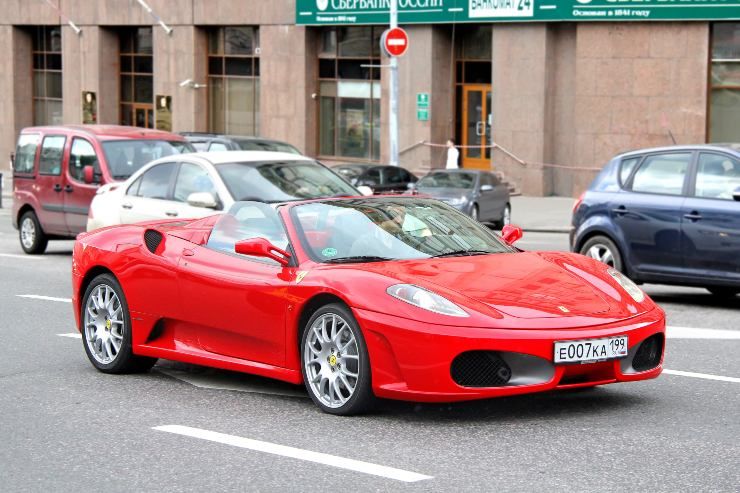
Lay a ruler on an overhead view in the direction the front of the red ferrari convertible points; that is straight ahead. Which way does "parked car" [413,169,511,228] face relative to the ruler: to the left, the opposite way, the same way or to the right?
to the right

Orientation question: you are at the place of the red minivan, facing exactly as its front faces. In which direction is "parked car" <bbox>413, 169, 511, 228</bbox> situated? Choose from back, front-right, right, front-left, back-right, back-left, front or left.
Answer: left

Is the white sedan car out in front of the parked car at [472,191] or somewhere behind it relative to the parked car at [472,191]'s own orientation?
in front

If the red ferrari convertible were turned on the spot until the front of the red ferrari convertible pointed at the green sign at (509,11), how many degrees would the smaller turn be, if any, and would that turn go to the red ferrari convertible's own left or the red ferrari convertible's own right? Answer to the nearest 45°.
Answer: approximately 135° to the red ferrari convertible's own left

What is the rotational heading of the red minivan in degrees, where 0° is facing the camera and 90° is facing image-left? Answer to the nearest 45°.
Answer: approximately 315°

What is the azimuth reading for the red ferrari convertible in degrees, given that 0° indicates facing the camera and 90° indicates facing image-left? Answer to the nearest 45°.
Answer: approximately 315°

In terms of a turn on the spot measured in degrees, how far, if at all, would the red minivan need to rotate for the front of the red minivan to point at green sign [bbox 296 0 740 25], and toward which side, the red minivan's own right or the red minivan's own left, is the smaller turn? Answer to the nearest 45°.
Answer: approximately 90° to the red minivan's own left

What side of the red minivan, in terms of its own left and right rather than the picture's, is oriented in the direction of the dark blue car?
front

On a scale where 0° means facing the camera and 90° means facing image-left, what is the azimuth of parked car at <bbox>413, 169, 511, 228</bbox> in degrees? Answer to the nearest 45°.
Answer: approximately 45°

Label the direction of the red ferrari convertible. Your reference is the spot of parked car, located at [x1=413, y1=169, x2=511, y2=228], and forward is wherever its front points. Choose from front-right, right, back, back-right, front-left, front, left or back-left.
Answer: front-left

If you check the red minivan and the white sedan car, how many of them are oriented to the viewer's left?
0

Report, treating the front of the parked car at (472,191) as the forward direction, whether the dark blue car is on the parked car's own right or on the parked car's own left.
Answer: on the parked car's own left

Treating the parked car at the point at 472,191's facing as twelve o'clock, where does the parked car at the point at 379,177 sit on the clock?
the parked car at the point at 379,177 is roughly at 3 o'clock from the parked car at the point at 472,191.

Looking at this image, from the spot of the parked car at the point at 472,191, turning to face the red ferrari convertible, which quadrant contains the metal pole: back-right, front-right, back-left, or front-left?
back-right

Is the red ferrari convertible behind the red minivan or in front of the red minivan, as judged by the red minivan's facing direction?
in front
